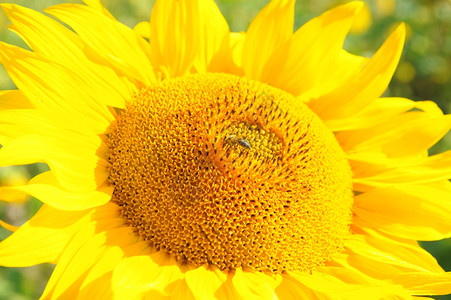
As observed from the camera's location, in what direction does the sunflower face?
facing the viewer
